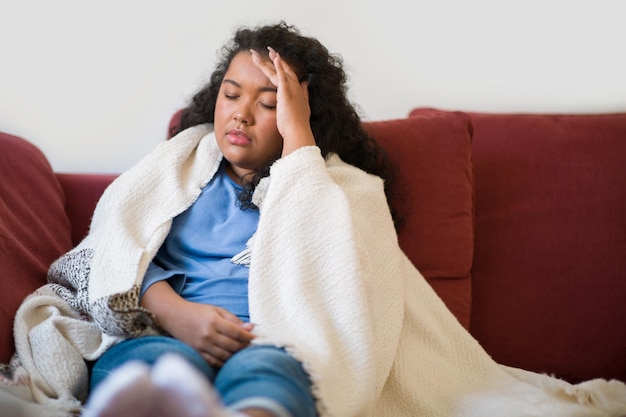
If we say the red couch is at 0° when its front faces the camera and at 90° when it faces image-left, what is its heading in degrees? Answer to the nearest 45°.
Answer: approximately 0°
